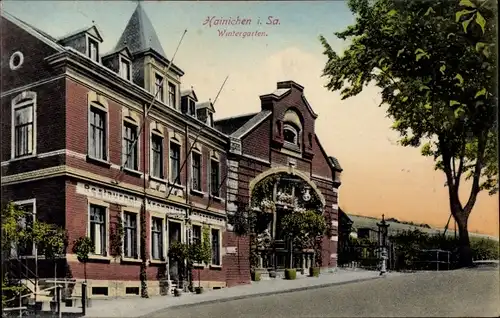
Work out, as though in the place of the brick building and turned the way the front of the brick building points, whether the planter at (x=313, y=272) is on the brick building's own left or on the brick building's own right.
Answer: on the brick building's own left

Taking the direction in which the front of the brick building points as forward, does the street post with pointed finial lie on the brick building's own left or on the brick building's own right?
on the brick building's own left

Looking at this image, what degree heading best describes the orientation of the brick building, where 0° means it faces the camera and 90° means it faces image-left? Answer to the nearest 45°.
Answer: approximately 315°

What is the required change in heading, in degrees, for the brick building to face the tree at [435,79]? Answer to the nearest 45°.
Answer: approximately 45° to its left
